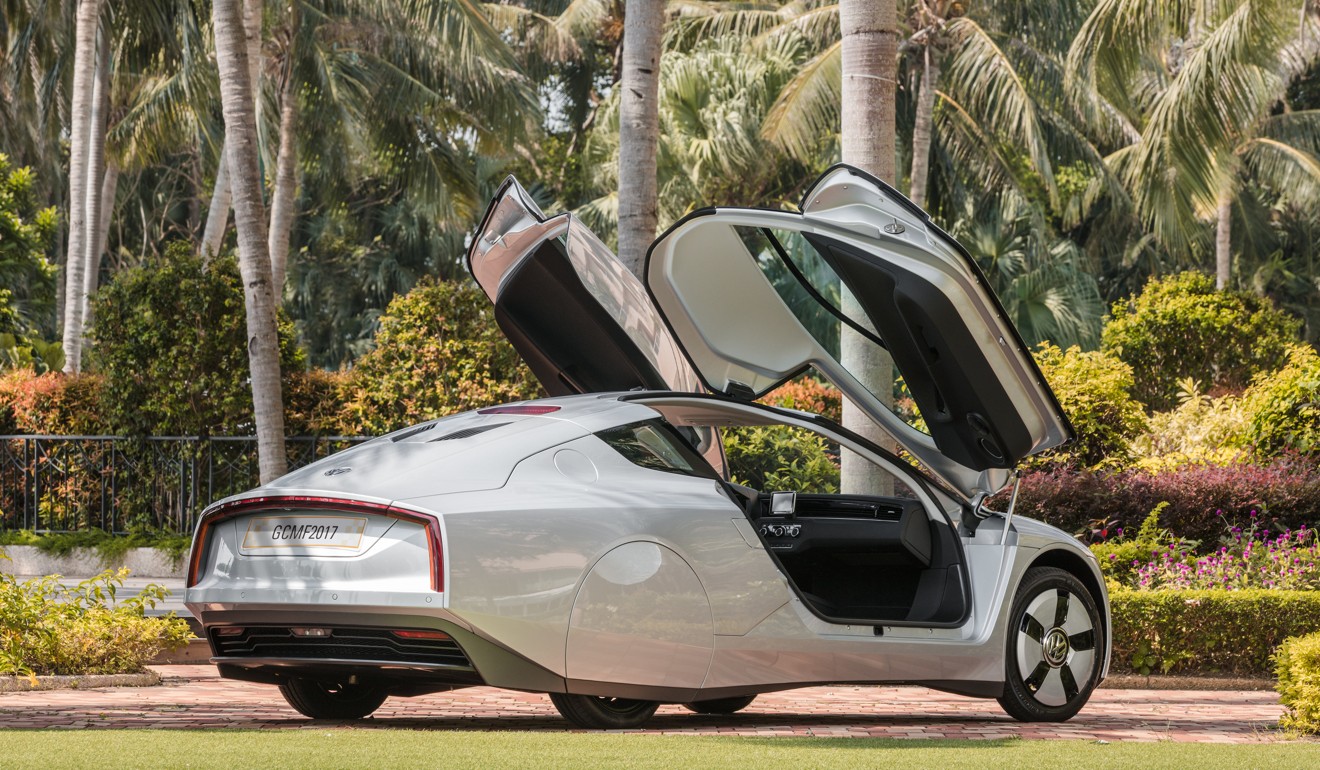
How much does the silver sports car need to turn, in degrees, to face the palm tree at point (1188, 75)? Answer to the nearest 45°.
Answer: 0° — it already faces it

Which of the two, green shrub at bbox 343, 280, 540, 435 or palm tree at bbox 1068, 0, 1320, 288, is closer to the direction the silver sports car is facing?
the palm tree

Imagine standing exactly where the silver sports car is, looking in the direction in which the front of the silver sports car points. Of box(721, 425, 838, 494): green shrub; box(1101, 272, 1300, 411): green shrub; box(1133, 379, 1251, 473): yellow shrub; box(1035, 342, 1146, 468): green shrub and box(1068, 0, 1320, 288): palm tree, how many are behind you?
0

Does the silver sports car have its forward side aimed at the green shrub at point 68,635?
no

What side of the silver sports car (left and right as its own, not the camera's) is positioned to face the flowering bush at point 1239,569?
front

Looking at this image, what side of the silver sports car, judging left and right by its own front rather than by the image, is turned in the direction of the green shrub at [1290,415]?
front

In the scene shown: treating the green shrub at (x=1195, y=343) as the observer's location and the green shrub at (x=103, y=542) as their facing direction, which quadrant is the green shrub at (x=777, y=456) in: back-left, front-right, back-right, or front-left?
front-left

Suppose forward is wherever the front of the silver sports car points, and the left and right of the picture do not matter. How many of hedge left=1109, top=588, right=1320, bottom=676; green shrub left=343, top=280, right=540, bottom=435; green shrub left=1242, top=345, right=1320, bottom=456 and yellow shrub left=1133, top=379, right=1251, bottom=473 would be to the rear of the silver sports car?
0

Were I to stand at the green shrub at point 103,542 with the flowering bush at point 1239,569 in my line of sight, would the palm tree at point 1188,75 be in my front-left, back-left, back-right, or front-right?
front-left

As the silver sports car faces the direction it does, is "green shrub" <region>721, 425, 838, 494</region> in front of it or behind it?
in front

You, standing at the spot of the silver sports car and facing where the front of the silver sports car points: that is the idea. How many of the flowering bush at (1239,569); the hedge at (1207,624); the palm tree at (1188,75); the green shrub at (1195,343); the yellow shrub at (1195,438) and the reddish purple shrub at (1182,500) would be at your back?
0

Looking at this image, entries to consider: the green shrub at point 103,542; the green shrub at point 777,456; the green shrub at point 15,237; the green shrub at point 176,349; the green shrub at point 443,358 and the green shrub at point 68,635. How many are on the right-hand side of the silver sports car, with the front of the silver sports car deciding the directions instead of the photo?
0

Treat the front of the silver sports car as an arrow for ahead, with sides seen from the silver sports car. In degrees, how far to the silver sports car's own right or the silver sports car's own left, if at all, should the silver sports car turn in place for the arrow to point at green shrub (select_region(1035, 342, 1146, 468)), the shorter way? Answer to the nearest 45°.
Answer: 0° — it already faces it

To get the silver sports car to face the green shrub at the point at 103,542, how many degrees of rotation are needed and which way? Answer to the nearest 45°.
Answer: approximately 90° to its left

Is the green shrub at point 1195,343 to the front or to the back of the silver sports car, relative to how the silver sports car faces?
to the front

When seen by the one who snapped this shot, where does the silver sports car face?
facing away from the viewer and to the right of the viewer

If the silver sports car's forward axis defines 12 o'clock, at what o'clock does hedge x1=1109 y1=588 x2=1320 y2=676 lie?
The hedge is roughly at 12 o'clock from the silver sports car.

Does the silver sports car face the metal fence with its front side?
no
